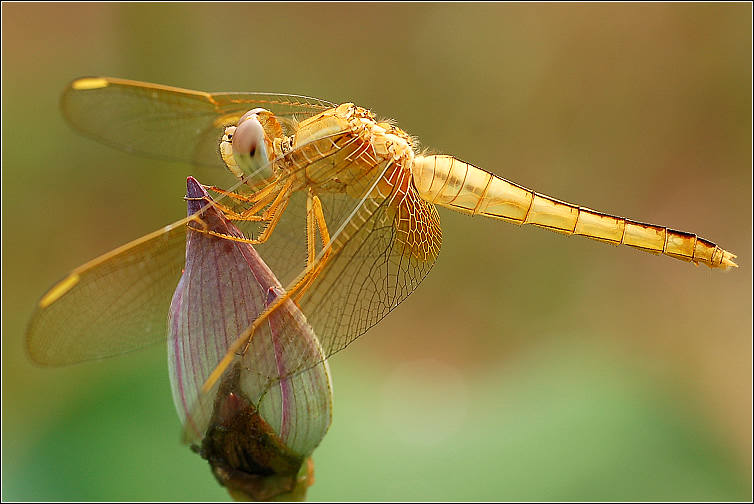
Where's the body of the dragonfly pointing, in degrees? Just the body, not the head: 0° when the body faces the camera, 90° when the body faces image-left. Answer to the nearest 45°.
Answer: approximately 90°
